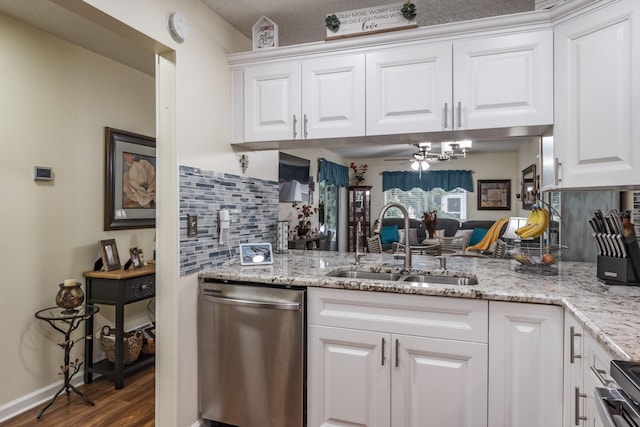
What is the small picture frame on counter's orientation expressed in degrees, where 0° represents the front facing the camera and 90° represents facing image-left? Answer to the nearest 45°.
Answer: approximately 0°

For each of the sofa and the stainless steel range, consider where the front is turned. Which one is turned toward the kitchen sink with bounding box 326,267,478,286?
the sofa

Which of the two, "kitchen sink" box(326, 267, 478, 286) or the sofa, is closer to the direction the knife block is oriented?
the kitchen sink

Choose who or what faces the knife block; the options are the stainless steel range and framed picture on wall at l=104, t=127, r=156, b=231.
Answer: the framed picture on wall

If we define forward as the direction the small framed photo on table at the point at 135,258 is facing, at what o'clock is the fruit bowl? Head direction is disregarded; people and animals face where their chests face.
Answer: The fruit bowl is roughly at 12 o'clock from the small framed photo on table.

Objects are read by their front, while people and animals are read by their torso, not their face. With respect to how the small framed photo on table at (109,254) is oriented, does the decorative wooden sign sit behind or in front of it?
in front

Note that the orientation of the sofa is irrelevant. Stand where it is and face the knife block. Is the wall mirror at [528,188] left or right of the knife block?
left

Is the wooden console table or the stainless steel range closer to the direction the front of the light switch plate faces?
the stainless steel range

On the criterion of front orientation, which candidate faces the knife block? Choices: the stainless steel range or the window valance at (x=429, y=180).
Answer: the window valance

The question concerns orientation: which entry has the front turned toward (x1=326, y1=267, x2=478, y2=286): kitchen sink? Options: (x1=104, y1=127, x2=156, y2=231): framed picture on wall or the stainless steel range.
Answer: the framed picture on wall

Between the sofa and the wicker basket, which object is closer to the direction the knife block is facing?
the wicker basket

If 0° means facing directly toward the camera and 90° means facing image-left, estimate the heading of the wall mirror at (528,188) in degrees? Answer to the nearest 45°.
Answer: approximately 45°

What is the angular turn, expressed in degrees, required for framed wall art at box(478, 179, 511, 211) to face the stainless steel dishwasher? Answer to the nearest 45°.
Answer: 0° — it already faces it

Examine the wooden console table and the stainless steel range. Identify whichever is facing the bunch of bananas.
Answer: the wooden console table
